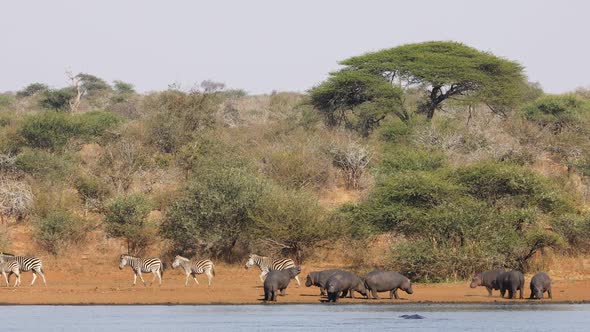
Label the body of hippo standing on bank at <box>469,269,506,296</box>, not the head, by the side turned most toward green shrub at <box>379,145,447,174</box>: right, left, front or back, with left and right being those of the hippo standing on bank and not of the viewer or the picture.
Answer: right

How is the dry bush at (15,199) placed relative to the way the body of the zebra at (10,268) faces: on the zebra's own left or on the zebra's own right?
on the zebra's own right

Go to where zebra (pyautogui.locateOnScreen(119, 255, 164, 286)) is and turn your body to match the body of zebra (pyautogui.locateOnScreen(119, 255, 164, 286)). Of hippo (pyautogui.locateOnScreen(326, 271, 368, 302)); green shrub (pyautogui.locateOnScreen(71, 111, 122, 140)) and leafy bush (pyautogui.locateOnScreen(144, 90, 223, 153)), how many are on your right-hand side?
2

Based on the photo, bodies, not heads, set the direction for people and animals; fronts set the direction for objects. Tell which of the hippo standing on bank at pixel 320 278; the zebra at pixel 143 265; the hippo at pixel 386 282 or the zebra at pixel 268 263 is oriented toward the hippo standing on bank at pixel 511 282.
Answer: the hippo

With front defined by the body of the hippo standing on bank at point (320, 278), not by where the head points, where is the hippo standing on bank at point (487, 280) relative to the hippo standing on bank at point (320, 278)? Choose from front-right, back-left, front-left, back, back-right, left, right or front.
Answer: back

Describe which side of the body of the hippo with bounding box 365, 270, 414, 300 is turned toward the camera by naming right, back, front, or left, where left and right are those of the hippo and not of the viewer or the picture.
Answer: right

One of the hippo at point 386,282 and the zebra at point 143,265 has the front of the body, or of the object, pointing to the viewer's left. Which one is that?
the zebra

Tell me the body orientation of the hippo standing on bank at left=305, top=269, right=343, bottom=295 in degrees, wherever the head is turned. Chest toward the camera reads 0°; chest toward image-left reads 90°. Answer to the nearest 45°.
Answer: approximately 90°

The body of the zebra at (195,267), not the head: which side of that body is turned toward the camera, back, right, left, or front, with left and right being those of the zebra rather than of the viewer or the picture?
left

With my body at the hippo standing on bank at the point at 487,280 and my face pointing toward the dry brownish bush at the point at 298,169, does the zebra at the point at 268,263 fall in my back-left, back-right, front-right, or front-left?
front-left

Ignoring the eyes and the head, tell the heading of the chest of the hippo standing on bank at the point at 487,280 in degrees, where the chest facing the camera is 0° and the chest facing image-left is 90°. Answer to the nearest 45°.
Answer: approximately 90°

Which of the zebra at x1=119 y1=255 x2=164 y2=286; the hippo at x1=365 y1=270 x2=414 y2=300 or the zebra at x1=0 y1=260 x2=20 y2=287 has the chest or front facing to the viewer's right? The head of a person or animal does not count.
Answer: the hippo

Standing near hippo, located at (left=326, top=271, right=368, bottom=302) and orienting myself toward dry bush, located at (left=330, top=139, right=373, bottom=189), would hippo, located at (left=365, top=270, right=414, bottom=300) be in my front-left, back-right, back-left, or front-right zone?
front-right
